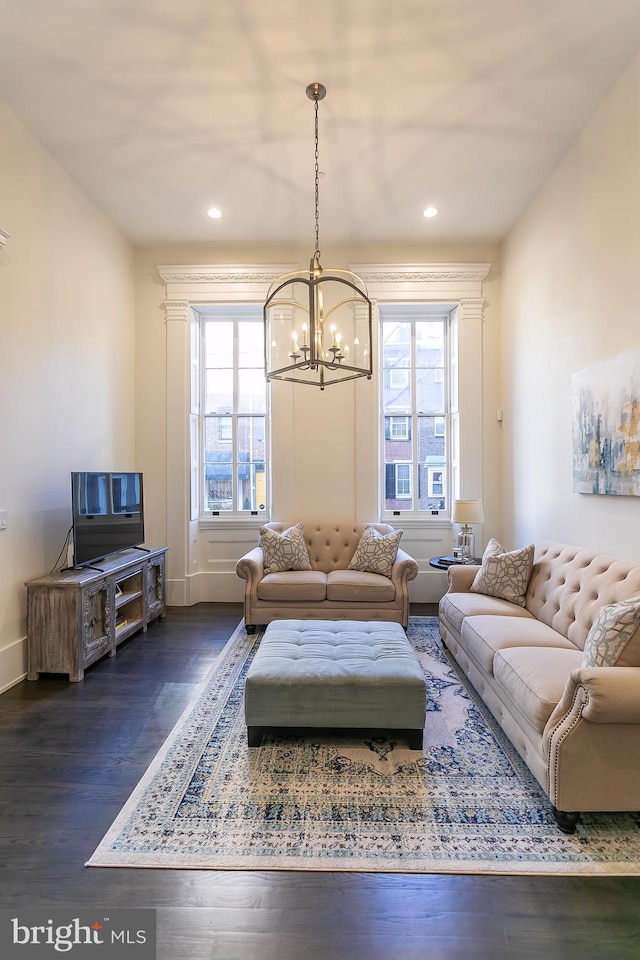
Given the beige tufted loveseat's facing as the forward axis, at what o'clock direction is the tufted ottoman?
The tufted ottoman is roughly at 12 o'clock from the beige tufted loveseat.

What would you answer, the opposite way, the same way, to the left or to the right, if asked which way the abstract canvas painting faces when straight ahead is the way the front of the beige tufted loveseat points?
to the right

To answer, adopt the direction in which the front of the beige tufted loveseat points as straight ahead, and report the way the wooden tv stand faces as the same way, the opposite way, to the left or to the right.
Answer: to the left

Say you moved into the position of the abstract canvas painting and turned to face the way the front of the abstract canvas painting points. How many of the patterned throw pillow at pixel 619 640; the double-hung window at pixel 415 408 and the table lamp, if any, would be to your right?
2

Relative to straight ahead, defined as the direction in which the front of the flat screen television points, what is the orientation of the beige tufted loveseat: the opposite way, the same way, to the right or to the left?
to the right

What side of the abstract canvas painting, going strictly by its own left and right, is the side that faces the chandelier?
front

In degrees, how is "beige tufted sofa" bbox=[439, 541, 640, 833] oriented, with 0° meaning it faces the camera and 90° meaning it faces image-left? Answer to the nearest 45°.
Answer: approximately 45°

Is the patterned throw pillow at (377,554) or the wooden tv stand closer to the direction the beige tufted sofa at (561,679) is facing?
the wooden tv stand

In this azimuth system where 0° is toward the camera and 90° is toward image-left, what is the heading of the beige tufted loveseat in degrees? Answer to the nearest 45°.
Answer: approximately 0°

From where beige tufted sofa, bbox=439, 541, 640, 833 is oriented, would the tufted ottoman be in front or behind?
in front

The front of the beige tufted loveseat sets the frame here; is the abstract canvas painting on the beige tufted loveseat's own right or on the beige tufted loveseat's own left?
on the beige tufted loveseat's own left

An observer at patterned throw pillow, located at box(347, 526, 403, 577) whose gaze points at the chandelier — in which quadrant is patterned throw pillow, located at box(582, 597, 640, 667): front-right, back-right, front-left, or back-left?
front-left

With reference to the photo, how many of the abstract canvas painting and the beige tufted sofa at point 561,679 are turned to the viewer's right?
0

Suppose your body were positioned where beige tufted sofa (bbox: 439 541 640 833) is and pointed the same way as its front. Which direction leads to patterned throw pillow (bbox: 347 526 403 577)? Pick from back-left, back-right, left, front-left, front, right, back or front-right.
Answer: right

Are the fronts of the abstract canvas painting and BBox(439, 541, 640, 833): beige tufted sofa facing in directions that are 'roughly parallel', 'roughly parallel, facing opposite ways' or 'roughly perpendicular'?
roughly parallel

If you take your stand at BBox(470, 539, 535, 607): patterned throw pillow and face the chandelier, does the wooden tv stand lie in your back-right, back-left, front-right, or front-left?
front-right
